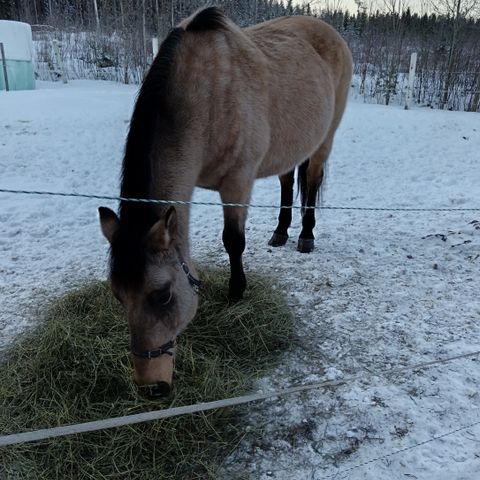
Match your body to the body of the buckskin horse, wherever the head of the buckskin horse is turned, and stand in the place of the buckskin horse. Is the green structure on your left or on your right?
on your right

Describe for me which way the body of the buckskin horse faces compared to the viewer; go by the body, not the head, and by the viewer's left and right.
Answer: facing the viewer and to the left of the viewer
